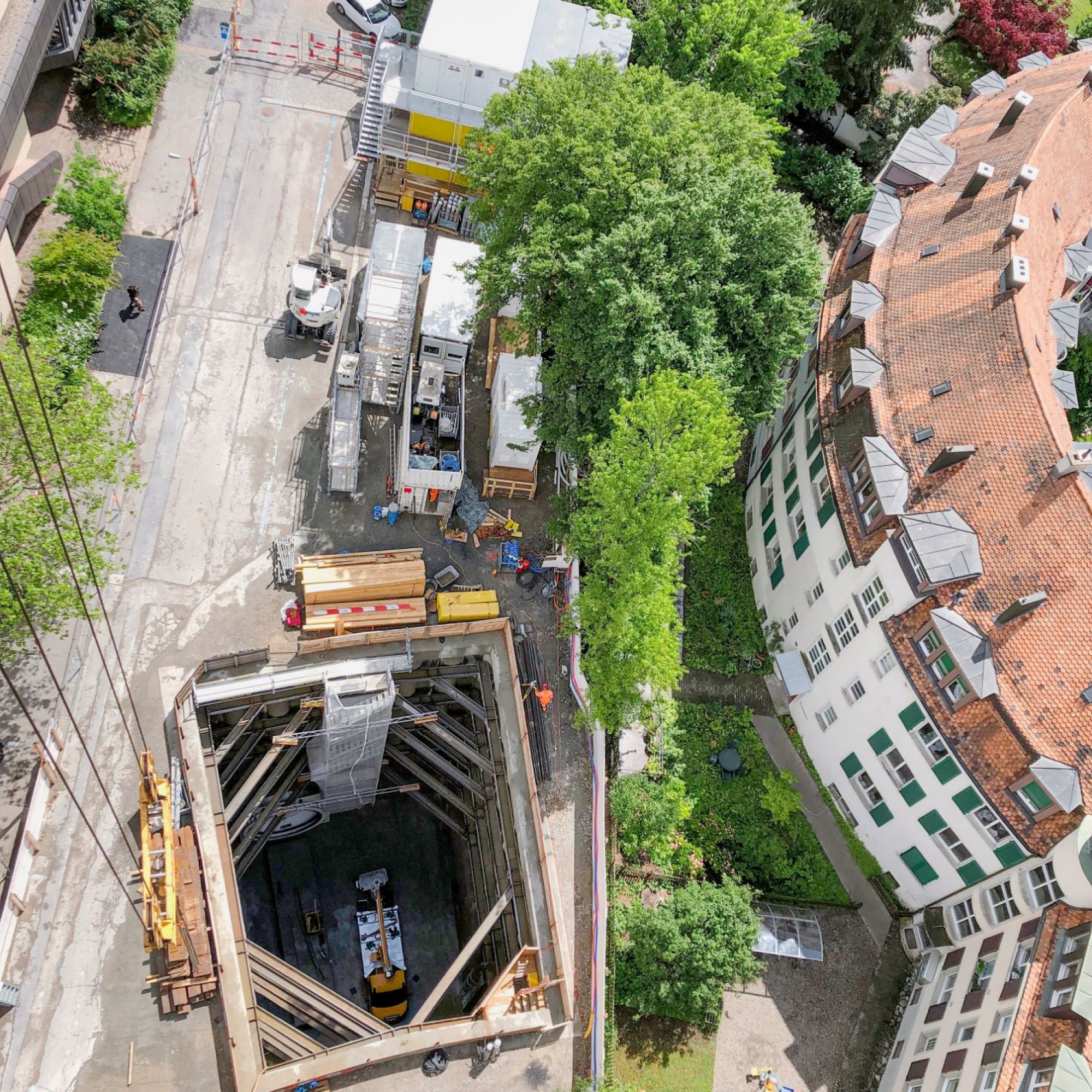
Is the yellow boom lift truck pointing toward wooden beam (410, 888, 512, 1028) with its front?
no
